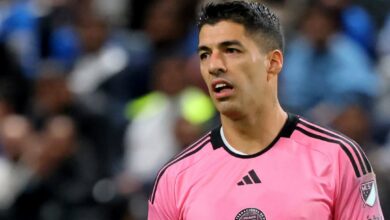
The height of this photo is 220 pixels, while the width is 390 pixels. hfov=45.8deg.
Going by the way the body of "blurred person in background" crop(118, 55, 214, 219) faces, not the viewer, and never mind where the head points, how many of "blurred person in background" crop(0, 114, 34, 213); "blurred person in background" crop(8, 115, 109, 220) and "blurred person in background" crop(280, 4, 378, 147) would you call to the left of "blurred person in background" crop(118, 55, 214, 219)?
1

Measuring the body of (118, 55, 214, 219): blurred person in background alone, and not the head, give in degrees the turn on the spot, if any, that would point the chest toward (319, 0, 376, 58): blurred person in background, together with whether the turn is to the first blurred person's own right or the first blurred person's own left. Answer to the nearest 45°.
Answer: approximately 90° to the first blurred person's own left

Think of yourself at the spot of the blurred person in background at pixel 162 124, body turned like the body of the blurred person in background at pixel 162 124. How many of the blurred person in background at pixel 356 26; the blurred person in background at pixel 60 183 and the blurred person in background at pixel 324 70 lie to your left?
2

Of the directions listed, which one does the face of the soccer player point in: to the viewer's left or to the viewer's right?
to the viewer's left

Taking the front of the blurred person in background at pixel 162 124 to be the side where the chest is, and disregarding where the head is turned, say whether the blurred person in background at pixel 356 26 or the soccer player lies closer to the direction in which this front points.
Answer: the soccer player

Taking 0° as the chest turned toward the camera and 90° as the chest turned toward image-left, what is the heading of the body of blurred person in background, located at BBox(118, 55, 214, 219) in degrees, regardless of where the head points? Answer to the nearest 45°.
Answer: approximately 0°

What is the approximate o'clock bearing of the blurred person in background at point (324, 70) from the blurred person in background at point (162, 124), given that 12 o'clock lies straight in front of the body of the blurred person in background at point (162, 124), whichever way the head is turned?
the blurred person in background at point (324, 70) is roughly at 9 o'clock from the blurred person in background at point (162, 124).

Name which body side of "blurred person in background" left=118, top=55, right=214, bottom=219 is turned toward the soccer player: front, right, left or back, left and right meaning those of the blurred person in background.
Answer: front

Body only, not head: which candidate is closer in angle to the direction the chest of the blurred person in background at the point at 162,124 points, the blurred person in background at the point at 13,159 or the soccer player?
the soccer player

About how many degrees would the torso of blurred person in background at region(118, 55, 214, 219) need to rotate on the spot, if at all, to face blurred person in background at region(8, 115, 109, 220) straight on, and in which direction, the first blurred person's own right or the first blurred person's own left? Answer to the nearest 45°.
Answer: approximately 90° to the first blurred person's own right
